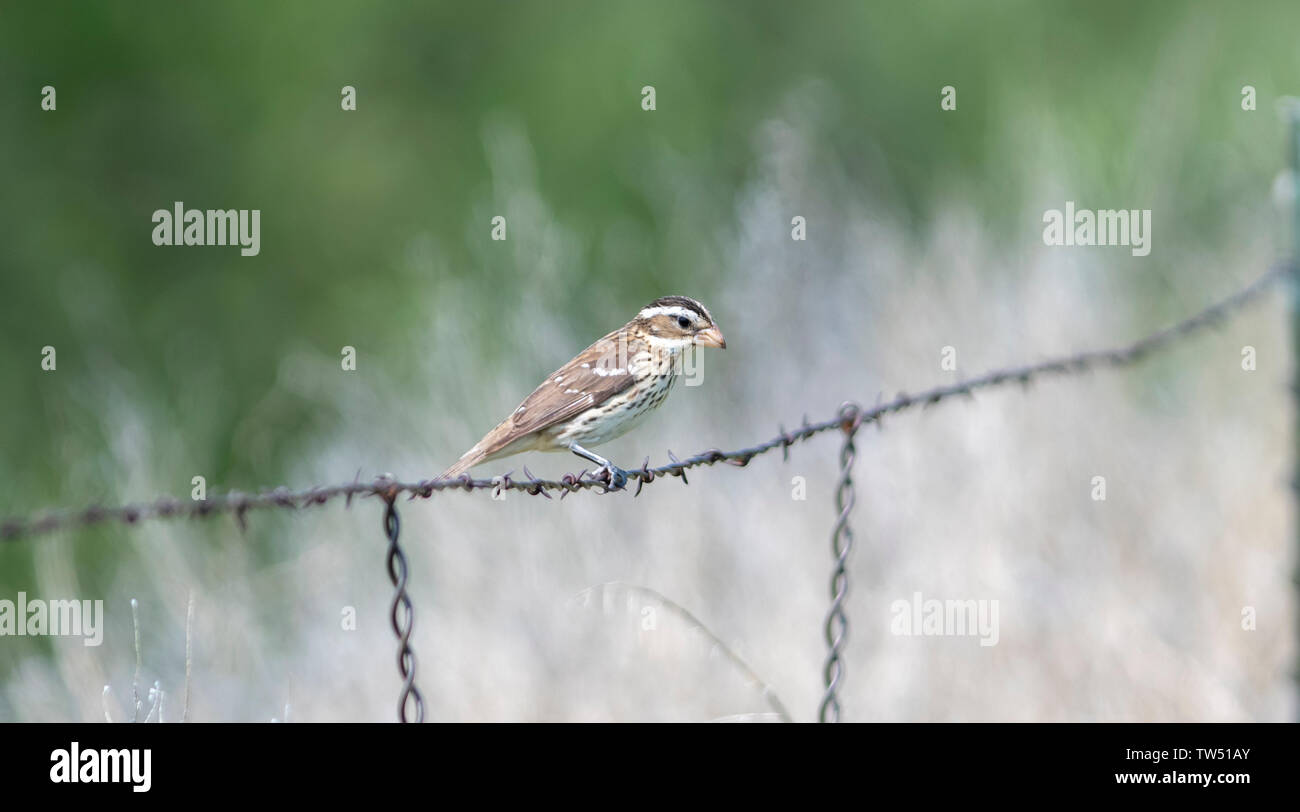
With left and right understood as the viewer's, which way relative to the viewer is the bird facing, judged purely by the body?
facing to the right of the viewer
